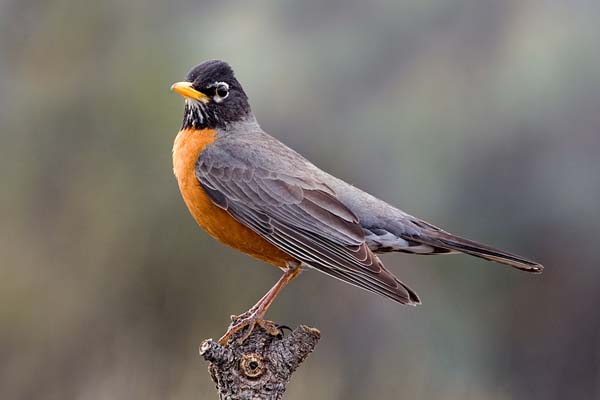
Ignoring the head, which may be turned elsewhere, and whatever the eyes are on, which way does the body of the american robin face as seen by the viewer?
to the viewer's left
